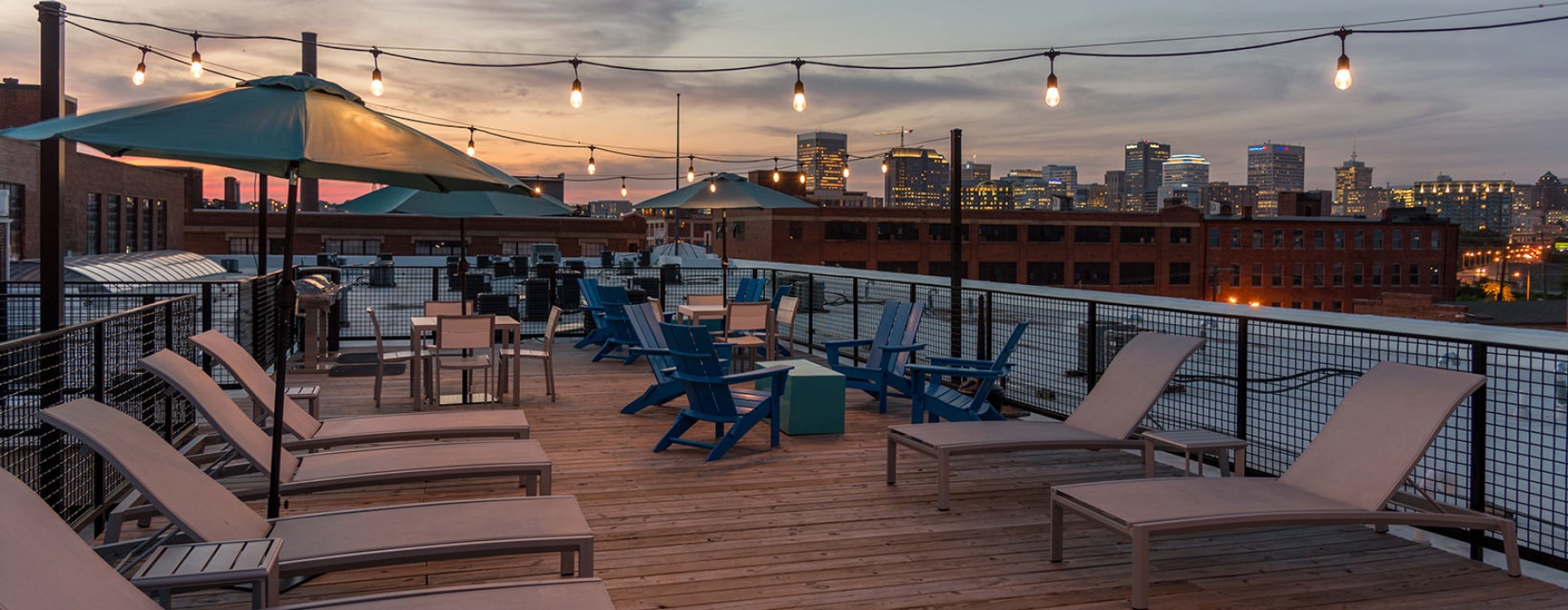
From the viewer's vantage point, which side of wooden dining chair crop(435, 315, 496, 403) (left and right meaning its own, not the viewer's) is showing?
back

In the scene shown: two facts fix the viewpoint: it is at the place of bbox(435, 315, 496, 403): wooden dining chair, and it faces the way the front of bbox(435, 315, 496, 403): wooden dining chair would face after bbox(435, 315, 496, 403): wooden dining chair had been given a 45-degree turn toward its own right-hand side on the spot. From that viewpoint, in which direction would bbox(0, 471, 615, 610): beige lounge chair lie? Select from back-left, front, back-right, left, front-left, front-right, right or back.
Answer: back-right

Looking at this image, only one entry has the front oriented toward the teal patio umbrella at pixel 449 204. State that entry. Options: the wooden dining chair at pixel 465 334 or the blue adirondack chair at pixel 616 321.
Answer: the wooden dining chair

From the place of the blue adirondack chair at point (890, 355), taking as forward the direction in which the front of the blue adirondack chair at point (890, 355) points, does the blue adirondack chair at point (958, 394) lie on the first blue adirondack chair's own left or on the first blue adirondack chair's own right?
on the first blue adirondack chair's own left

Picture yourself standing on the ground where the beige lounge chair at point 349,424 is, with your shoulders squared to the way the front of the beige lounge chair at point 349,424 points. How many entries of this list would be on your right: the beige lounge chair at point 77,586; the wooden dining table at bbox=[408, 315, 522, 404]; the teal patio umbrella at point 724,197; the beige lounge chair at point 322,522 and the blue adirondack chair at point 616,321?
2

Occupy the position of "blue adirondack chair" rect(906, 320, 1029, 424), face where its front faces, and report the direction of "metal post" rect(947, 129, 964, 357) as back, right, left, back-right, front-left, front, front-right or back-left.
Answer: right

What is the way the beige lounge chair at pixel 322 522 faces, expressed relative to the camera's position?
facing to the right of the viewer

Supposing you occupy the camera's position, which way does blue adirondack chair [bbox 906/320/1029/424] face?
facing to the left of the viewer

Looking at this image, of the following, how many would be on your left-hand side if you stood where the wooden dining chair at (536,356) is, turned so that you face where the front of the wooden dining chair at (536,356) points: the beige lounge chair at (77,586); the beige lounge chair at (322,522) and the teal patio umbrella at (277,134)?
3

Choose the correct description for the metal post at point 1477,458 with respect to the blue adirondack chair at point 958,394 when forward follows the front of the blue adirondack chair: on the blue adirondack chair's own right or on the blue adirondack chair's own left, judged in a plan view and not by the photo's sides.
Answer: on the blue adirondack chair's own left

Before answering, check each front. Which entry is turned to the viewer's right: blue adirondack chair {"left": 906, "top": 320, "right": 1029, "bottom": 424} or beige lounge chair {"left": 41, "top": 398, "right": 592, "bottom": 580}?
the beige lounge chair

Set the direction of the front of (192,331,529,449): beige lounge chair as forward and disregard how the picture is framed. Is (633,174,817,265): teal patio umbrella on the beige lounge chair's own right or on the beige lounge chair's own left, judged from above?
on the beige lounge chair's own left

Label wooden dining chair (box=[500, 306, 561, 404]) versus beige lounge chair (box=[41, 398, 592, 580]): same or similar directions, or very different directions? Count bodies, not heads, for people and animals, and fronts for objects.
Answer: very different directions

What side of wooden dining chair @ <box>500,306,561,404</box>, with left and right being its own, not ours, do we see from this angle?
left
